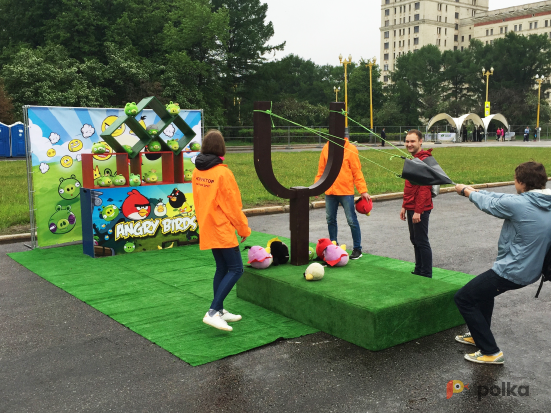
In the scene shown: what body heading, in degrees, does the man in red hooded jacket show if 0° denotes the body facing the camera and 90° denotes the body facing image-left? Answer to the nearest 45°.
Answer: approximately 45°

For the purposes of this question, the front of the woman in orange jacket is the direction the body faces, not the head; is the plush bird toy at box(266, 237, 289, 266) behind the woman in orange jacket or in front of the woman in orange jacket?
in front

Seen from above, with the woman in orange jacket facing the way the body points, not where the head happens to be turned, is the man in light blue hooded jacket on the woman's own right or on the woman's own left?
on the woman's own right

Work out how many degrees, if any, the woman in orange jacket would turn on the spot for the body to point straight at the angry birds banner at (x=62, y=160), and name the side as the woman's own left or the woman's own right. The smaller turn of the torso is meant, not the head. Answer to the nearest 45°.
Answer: approximately 90° to the woman's own left

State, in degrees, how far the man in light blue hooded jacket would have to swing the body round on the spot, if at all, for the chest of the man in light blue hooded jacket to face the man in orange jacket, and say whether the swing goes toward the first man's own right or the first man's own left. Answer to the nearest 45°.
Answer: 0° — they already face them

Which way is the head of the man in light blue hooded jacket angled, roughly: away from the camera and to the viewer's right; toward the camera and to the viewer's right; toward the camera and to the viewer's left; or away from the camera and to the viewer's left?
away from the camera and to the viewer's left

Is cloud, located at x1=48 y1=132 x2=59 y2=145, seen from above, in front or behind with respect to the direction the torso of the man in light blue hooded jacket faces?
in front

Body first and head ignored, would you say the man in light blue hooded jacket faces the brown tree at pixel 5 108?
yes

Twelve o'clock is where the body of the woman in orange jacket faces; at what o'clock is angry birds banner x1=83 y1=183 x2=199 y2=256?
The angry birds banner is roughly at 10 o'clock from the woman in orange jacket.

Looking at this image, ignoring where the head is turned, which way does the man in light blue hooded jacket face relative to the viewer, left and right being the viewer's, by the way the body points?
facing away from the viewer and to the left of the viewer

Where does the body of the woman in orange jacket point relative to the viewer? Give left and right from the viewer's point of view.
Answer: facing away from the viewer and to the right of the viewer

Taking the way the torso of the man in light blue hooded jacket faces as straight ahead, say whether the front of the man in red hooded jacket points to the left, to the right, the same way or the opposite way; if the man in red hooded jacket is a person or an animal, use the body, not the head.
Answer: to the left
